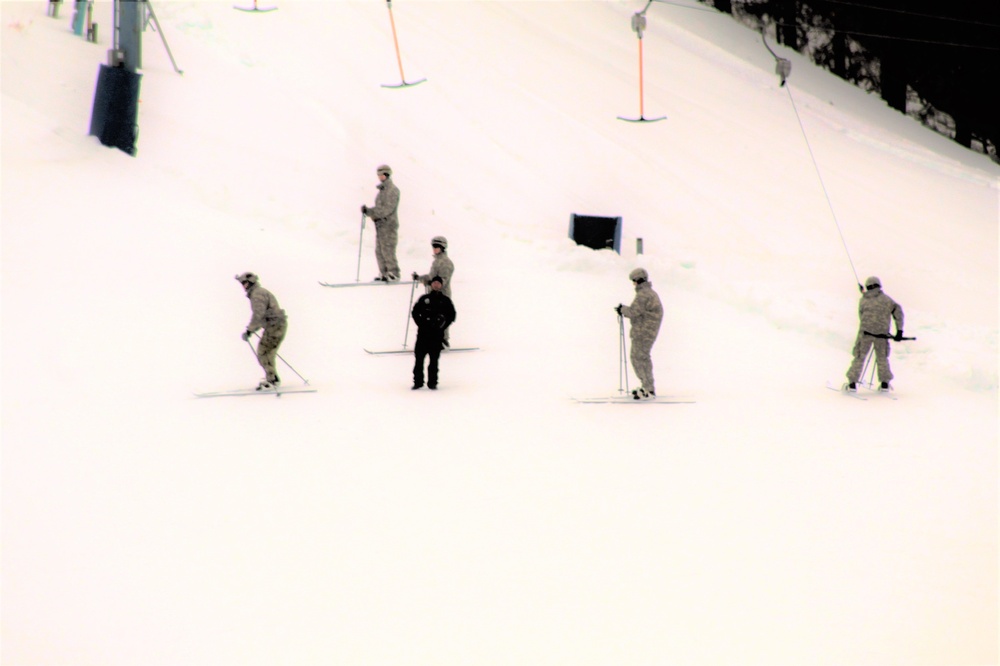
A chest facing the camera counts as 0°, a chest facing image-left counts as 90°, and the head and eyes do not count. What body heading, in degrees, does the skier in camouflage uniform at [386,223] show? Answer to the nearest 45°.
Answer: approximately 90°

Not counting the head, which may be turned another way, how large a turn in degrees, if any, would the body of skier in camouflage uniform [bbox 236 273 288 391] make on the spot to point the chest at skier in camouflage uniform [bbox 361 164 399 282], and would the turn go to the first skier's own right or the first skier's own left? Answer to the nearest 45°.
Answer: approximately 90° to the first skier's own right

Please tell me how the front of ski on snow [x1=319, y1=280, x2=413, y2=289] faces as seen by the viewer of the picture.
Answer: facing to the left of the viewer

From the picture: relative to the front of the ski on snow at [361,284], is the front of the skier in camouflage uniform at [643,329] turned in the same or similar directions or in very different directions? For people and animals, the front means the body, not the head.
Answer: same or similar directions

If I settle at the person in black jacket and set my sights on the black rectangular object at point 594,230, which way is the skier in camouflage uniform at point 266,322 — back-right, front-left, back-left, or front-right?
back-left

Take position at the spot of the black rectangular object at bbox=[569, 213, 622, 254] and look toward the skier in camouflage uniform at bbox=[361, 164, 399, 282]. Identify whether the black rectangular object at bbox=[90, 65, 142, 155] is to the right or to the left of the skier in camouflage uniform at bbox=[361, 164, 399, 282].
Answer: right

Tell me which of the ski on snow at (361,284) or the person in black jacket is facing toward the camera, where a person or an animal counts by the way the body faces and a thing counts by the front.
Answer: the person in black jacket

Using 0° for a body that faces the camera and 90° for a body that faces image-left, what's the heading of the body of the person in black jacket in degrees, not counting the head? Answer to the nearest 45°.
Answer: approximately 0°

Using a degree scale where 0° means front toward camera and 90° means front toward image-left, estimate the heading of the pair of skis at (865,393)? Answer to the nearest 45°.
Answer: approximately 135°

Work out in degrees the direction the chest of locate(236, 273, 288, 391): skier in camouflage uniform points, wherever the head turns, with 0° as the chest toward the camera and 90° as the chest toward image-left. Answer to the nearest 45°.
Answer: approximately 90°

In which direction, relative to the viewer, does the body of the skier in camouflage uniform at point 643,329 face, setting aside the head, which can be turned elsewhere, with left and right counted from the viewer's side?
facing to the left of the viewer

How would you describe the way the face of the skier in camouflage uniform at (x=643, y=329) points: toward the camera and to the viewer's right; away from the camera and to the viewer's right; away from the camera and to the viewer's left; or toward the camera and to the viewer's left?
toward the camera and to the viewer's left

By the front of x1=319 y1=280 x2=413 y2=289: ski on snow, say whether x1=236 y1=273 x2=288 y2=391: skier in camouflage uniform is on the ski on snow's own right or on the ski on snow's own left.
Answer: on the ski on snow's own left

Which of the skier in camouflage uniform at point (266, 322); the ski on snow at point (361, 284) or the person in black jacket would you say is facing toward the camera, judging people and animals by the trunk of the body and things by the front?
the person in black jacket

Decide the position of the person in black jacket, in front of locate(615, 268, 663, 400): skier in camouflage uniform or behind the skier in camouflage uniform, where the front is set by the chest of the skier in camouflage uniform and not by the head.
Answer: in front

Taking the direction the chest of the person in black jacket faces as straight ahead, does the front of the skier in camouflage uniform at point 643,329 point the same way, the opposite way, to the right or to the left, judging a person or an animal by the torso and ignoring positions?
to the right

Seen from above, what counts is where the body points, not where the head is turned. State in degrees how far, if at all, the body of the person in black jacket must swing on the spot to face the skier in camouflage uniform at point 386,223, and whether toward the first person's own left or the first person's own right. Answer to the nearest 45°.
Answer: approximately 180°
